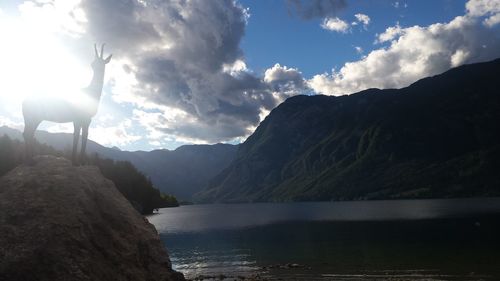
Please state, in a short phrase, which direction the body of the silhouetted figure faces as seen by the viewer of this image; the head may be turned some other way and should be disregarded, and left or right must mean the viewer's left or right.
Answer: facing to the right of the viewer
